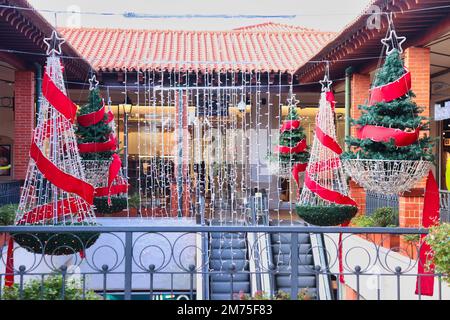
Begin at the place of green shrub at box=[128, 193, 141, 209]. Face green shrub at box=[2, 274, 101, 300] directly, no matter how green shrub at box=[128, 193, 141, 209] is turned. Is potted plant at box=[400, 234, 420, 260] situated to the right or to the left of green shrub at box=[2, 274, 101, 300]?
left
